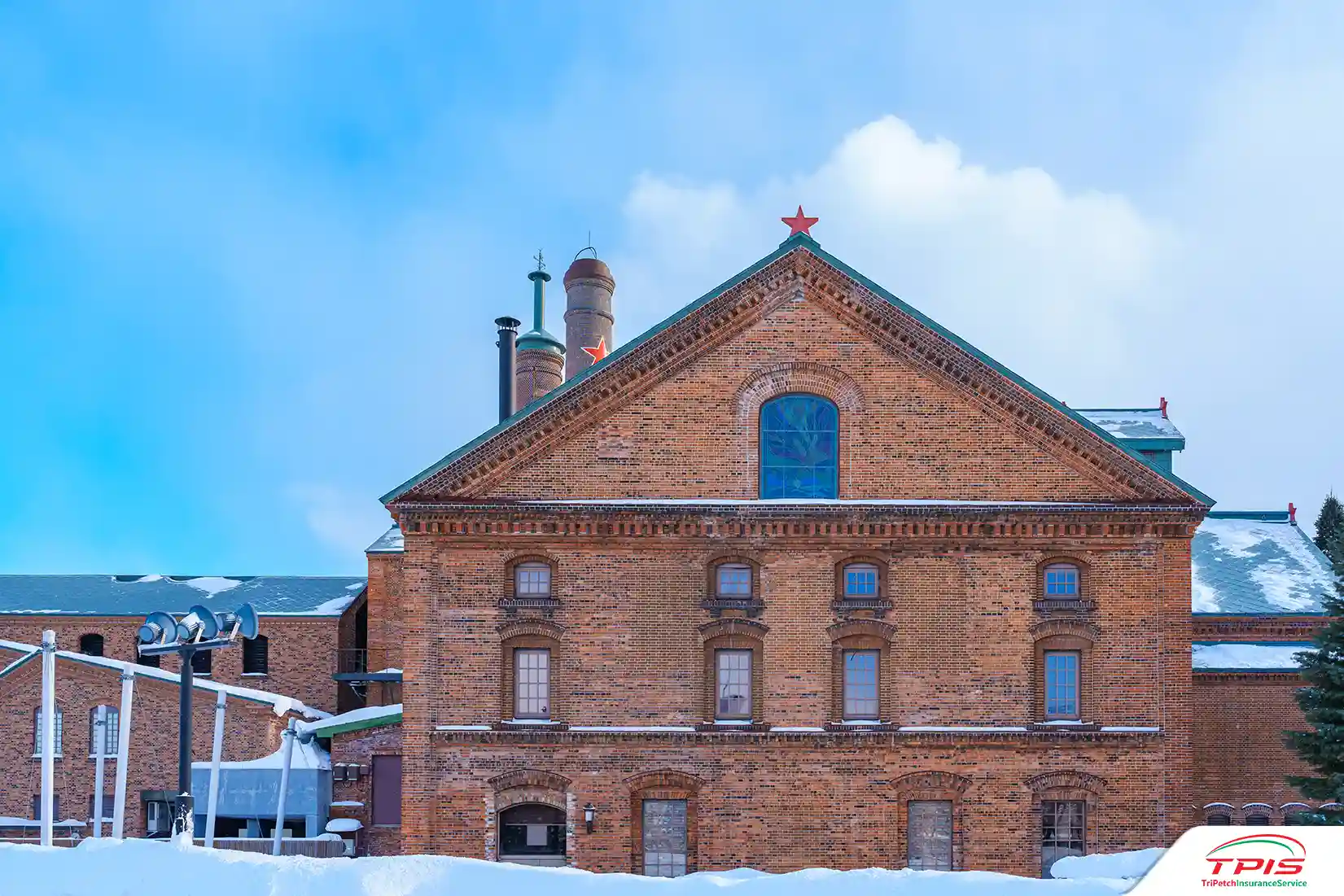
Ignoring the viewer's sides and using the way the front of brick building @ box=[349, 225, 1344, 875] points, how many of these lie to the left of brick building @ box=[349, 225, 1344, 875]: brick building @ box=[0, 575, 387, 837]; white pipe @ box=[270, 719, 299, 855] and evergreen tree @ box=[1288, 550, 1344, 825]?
1

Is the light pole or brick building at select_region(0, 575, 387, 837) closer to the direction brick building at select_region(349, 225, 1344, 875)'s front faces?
the light pole

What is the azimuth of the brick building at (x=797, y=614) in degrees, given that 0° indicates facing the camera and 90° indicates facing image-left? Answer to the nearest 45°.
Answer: approximately 0°

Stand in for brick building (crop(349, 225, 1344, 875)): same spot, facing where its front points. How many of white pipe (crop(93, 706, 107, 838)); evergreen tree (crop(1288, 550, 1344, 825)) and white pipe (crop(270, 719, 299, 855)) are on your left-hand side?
1

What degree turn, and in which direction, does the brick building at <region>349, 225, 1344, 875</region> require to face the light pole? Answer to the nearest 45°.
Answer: approximately 45° to its right

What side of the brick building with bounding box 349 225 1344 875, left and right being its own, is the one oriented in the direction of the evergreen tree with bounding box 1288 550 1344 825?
left

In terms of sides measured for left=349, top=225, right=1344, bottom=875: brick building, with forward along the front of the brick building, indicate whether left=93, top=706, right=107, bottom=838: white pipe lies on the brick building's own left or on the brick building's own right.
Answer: on the brick building's own right
